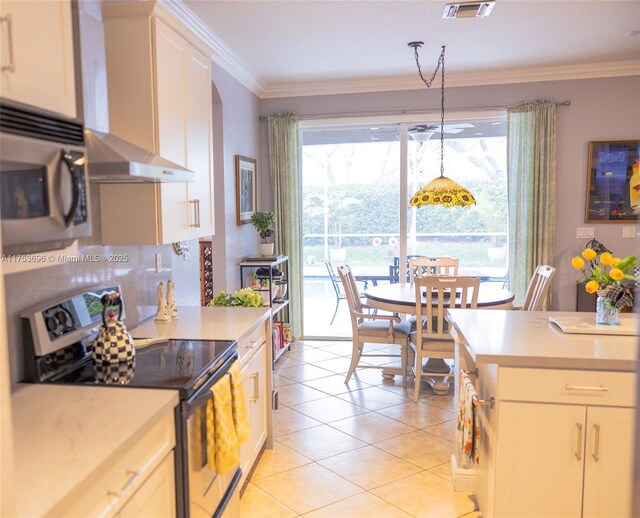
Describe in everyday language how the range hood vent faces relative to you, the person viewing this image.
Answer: facing the viewer and to the right of the viewer

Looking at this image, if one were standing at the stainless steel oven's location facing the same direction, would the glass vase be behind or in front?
in front

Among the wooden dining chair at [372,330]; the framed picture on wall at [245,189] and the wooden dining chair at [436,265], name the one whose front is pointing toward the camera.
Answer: the wooden dining chair at [436,265]

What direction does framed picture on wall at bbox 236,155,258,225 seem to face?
to the viewer's right

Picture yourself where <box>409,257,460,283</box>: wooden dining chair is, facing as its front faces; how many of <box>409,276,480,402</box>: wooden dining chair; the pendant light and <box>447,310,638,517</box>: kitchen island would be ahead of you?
3

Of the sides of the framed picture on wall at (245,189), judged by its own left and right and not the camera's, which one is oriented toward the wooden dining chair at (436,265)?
front

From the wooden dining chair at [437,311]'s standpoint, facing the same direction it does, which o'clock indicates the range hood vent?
The range hood vent is roughly at 7 o'clock from the wooden dining chair.

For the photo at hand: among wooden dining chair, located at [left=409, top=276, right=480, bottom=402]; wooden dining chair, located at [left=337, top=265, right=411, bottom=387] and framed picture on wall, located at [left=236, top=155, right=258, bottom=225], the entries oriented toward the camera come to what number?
0

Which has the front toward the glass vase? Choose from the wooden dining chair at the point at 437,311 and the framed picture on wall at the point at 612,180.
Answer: the framed picture on wall

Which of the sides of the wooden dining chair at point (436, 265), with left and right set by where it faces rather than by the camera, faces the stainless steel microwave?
front

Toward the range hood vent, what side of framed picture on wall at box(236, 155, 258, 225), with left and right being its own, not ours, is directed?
right

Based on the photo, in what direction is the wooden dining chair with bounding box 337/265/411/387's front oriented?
to the viewer's right

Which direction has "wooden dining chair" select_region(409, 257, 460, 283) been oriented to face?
toward the camera

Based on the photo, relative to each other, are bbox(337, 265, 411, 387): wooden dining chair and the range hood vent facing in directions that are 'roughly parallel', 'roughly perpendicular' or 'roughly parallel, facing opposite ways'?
roughly parallel

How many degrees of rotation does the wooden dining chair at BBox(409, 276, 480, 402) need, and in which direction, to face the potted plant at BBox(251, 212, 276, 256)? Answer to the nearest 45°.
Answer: approximately 45° to its left

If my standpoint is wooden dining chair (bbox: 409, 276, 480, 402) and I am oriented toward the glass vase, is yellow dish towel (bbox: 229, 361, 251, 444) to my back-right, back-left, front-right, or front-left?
front-right

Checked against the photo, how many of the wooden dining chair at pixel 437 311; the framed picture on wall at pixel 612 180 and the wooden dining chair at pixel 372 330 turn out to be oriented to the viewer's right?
1
